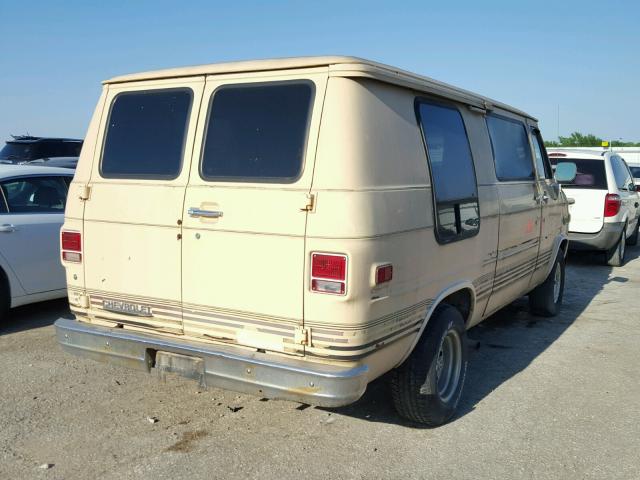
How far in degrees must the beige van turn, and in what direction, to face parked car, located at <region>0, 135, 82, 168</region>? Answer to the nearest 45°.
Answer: approximately 90° to its left

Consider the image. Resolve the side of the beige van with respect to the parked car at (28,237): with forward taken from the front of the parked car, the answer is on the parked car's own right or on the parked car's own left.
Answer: on the parked car's own right

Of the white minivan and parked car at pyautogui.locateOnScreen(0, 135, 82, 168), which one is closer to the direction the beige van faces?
the white minivan

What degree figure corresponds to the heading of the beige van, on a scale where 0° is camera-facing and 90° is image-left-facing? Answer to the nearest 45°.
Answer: approximately 225°

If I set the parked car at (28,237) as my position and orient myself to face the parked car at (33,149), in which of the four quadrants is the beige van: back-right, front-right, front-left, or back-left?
back-right

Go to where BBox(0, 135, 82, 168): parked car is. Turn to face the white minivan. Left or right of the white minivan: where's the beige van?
right

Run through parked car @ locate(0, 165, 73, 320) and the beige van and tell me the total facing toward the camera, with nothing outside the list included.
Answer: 0

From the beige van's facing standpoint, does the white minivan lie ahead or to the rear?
ahead

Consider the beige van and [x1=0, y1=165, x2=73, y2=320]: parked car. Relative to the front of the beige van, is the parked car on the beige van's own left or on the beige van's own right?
on the beige van's own left
